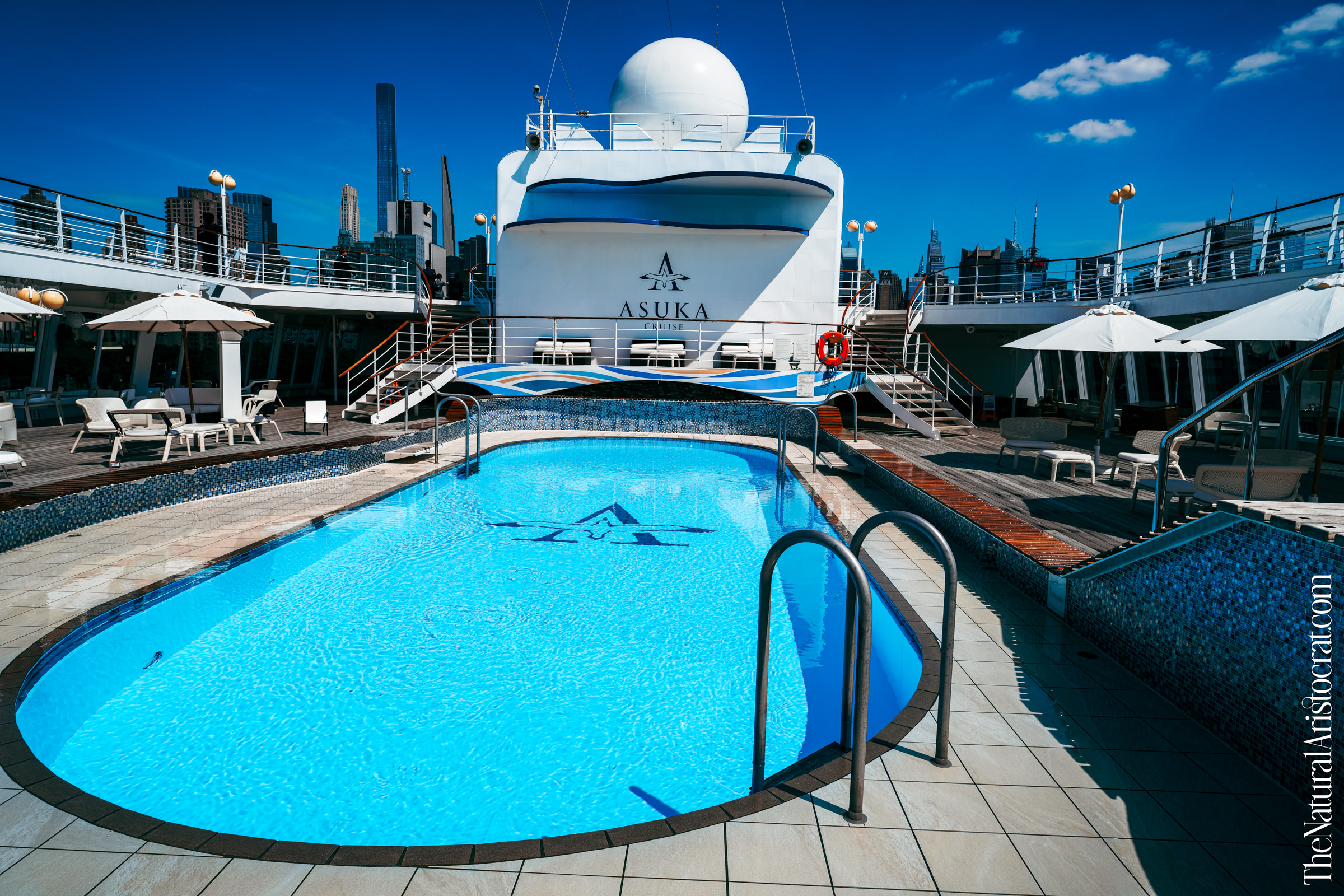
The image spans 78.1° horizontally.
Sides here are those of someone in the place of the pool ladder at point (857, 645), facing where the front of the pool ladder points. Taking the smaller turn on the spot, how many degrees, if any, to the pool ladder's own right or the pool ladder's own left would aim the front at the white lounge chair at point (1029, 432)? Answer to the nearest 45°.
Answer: approximately 45° to the pool ladder's own right

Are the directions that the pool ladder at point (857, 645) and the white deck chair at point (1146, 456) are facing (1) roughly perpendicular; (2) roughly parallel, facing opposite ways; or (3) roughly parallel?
roughly perpendicular

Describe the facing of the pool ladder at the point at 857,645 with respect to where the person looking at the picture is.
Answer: facing away from the viewer and to the left of the viewer

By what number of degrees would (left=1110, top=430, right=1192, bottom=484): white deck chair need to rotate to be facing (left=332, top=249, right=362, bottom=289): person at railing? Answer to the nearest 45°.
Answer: approximately 45° to its right

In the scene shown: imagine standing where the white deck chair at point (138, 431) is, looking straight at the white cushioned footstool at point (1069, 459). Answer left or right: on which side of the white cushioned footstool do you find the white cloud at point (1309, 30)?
left

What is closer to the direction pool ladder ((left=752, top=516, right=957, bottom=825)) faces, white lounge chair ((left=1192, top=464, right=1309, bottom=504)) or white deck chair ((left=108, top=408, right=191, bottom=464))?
the white deck chair

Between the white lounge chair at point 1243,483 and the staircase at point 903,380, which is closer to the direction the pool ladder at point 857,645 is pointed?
the staircase
